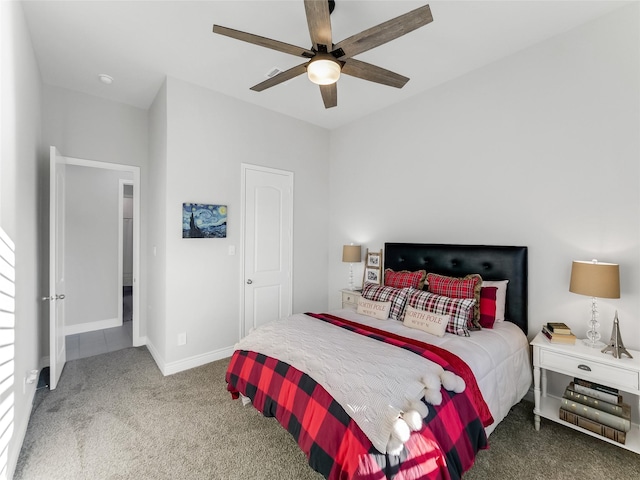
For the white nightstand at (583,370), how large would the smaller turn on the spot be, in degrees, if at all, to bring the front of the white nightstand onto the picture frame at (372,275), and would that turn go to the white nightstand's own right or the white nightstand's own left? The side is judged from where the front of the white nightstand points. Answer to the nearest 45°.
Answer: approximately 45° to the white nightstand's own right

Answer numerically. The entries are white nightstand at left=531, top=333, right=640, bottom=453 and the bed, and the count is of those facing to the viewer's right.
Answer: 0

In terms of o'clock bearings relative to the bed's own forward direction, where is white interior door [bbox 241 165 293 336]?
The white interior door is roughly at 3 o'clock from the bed.

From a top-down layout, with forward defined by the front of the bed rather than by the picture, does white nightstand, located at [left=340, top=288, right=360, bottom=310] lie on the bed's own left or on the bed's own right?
on the bed's own right

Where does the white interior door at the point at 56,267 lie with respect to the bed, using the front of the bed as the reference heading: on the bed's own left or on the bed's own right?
on the bed's own right

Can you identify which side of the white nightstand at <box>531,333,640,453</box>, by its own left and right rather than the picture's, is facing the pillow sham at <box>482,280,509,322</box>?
right

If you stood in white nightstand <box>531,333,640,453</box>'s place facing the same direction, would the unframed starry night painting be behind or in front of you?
in front

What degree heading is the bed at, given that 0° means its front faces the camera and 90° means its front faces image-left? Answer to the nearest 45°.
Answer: approximately 45°

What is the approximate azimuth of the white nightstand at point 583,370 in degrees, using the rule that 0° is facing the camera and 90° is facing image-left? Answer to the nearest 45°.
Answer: approximately 45°
